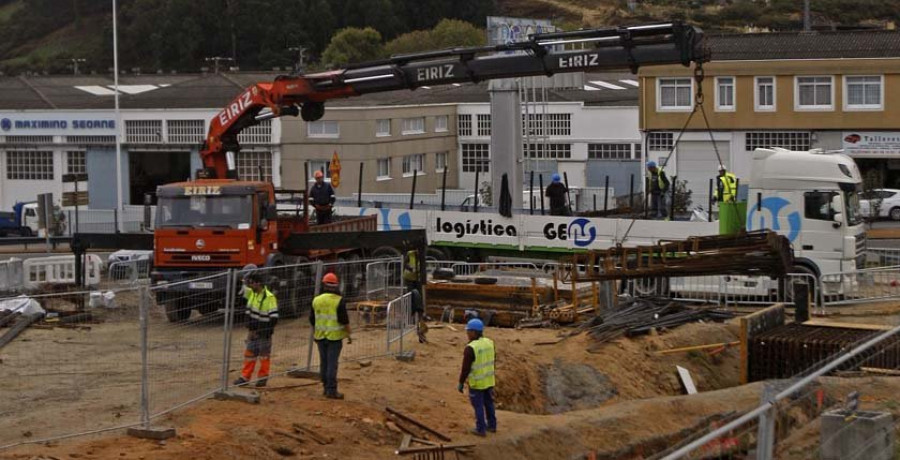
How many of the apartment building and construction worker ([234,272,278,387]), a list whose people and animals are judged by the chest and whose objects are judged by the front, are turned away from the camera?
0

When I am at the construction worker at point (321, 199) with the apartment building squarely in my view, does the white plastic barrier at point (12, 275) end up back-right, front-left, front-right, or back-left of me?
back-left

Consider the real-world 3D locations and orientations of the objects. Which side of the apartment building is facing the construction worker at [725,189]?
front

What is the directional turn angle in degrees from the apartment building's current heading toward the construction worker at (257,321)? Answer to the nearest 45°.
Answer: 0° — it already faces them
